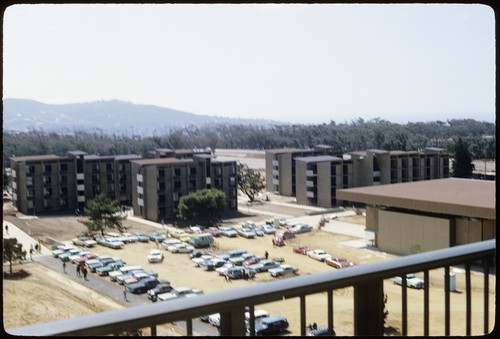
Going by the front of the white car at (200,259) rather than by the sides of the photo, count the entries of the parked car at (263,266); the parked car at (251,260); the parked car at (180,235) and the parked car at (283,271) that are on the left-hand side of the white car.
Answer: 3

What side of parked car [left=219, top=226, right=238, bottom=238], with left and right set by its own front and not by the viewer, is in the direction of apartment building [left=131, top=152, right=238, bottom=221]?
back

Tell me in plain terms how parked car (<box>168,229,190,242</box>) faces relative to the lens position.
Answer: facing the viewer and to the right of the viewer

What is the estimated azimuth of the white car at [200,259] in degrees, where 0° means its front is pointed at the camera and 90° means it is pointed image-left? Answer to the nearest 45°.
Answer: approximately 45°

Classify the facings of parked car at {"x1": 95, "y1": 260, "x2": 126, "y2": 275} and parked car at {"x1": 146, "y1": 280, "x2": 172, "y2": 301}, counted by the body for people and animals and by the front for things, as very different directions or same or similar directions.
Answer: same or similar directions

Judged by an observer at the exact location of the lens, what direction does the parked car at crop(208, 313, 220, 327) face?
facing the viewer and to the left of the viewer

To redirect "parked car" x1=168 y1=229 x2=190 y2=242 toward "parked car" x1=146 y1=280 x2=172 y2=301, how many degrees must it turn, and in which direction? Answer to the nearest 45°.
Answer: approximately 45° to its right

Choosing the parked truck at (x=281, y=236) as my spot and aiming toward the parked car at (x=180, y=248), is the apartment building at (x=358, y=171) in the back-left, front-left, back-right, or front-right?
back-right

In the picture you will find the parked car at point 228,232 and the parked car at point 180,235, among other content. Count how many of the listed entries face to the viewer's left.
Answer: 0

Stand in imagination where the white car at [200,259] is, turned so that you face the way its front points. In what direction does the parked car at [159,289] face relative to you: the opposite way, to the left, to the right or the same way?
the same way

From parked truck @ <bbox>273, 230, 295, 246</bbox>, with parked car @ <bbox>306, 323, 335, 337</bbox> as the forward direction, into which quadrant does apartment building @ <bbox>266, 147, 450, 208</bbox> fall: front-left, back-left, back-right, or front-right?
back-left
